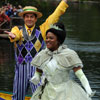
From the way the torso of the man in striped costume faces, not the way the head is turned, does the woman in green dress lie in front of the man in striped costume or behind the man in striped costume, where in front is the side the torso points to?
in front

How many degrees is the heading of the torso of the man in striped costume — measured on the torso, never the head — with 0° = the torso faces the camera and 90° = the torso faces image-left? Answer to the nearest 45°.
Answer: approximately 0°
